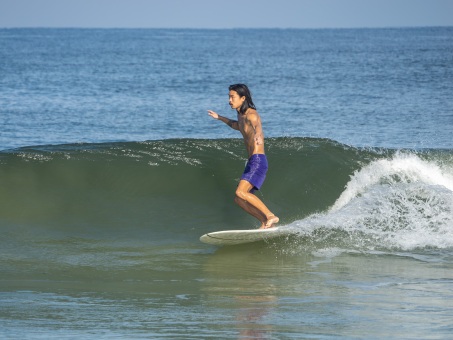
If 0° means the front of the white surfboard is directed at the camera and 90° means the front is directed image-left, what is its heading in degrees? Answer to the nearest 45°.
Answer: approximately 90°

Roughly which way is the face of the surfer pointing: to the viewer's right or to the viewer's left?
to the viewer's left
